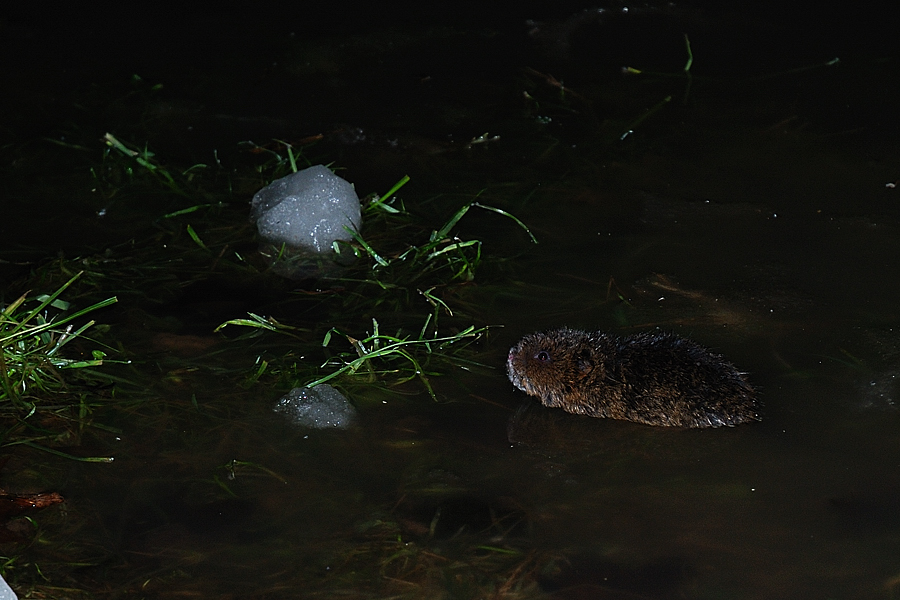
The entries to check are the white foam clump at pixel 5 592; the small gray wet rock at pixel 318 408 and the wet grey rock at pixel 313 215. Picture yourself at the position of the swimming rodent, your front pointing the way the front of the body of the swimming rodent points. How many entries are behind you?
0

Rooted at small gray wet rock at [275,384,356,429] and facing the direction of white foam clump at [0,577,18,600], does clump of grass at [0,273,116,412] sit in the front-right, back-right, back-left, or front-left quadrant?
front-right

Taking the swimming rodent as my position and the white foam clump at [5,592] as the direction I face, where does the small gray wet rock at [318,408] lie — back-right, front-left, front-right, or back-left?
front-right

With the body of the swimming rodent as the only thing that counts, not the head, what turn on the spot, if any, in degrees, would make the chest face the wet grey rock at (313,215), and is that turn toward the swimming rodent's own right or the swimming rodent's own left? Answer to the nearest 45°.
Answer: approximately 45° to the swimming rodent's own right

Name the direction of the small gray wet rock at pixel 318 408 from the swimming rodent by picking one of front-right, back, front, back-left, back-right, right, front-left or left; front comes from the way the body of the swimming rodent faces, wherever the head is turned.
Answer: front

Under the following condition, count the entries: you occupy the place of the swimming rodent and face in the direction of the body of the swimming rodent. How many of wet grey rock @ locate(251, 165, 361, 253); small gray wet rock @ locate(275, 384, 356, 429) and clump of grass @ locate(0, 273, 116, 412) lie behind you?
0

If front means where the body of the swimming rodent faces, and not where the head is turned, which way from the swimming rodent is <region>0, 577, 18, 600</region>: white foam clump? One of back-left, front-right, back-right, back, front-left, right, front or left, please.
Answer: front-left

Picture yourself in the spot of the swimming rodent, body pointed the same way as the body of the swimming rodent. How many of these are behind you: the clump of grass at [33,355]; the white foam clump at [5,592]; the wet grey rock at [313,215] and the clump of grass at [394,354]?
0

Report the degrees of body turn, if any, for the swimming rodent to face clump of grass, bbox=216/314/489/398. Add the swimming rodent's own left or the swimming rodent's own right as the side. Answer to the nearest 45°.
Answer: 0° — it already faces it

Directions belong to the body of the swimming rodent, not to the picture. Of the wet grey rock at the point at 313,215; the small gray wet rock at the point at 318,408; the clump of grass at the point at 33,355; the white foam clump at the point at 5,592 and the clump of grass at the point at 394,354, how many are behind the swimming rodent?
0

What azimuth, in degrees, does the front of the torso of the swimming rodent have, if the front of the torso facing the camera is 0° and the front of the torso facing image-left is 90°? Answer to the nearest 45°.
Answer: approximately 90°

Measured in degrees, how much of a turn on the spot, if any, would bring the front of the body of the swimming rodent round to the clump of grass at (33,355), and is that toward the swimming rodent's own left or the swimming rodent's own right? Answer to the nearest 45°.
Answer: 0° — it already faces it

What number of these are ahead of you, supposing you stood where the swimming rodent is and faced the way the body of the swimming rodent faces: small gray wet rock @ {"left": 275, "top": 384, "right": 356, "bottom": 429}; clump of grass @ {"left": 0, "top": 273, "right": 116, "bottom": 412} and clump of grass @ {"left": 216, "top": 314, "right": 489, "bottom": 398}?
3
